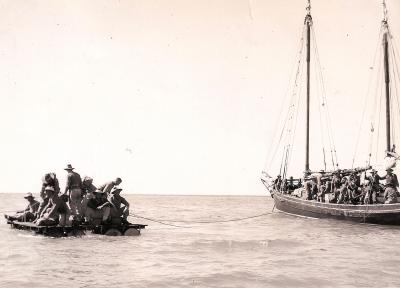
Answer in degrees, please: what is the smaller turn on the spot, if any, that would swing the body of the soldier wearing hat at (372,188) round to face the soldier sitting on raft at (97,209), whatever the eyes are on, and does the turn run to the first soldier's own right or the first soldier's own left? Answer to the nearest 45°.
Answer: approximately 45° to the first soldier's own right

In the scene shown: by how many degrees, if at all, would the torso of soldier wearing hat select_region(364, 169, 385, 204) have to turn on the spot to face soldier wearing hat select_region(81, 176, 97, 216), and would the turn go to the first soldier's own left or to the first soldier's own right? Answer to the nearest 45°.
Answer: approximately 45° to the first soldier's own right

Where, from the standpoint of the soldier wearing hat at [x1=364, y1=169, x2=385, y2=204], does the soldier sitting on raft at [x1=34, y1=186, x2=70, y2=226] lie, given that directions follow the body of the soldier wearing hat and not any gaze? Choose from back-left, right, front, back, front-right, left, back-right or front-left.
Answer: front-right

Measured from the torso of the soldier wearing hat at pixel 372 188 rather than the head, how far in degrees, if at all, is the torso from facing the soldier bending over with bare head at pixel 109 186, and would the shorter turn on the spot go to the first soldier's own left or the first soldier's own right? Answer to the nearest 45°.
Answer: approximately 45° to the first soldier's own right

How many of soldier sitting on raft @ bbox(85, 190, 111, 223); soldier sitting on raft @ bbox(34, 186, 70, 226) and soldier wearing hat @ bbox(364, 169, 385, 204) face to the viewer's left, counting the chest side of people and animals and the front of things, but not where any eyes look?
1

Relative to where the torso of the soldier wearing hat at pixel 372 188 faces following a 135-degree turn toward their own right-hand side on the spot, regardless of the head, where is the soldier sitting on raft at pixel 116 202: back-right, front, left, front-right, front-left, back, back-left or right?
left
